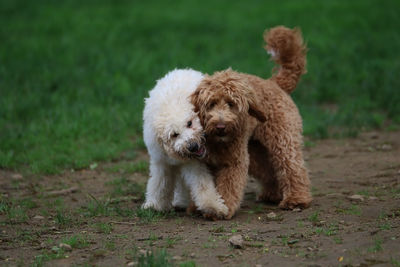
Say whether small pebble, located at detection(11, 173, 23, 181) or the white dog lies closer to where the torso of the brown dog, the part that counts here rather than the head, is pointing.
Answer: the white dog

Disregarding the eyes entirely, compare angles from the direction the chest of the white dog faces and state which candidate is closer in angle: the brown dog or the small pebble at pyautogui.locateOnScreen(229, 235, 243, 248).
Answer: the small pebble

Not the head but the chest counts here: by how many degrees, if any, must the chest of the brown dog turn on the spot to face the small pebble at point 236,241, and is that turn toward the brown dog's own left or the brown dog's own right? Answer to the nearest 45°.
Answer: approximately 45° to the brown dog's own left

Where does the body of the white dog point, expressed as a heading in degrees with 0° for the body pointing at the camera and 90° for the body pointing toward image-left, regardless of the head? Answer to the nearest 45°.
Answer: approximately 0°

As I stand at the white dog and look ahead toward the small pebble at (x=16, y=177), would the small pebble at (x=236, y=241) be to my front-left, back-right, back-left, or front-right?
back-left

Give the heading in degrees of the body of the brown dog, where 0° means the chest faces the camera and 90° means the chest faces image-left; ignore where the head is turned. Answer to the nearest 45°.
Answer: approximately 45°
